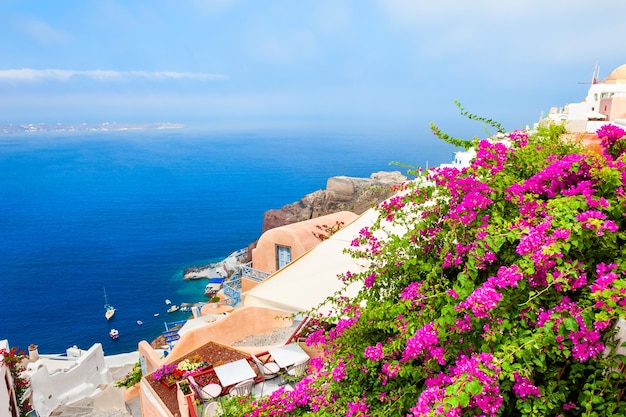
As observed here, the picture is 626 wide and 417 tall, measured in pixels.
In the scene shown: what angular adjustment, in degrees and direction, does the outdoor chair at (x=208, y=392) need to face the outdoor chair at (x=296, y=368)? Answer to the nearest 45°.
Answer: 0° — it already faces it

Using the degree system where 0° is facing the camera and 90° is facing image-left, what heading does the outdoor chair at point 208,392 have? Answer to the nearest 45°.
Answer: approximately 270°

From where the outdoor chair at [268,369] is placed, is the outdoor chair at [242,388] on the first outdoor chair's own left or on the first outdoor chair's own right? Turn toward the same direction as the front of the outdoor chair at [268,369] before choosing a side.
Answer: on the first outdoor chair's own right

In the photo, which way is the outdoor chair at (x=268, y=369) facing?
to the viewer's right

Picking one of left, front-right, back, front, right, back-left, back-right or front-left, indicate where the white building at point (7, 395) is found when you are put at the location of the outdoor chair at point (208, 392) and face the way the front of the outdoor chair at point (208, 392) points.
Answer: back-left
